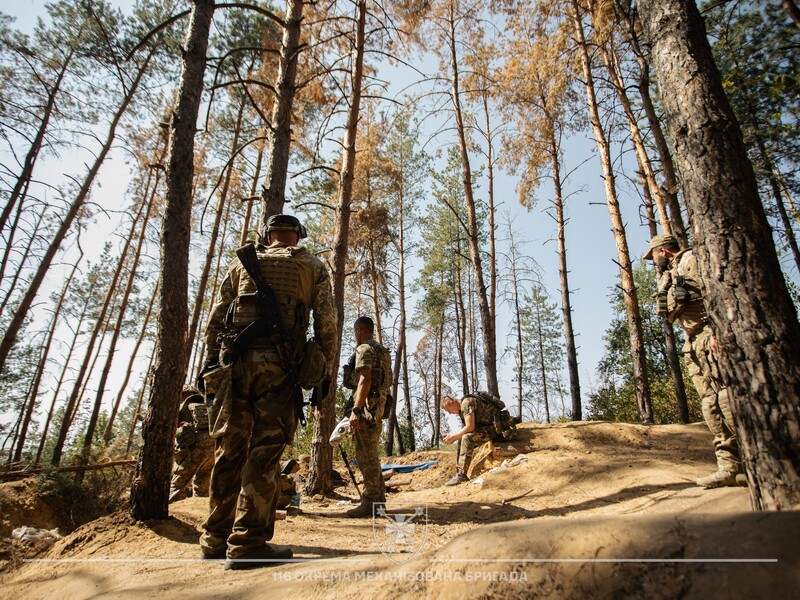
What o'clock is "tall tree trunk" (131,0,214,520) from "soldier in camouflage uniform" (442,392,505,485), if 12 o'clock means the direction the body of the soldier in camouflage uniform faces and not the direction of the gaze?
The tall tree trunk is roughly at 10 o'clock from the soldier in camouflage uniform.

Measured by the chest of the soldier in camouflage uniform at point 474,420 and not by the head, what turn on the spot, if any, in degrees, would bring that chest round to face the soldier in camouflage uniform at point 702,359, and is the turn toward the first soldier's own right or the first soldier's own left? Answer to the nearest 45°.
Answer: approximately 135° to the first soldier's own left

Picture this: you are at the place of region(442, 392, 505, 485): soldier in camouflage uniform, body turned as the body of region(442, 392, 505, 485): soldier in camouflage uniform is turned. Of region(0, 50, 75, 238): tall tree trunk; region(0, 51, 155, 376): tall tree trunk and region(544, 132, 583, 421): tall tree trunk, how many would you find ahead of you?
2

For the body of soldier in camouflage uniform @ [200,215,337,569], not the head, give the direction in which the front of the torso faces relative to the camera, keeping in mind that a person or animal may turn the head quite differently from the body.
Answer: away from the camera

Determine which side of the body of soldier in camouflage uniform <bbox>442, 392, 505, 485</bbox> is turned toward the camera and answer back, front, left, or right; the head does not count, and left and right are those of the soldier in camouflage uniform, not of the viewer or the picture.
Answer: left

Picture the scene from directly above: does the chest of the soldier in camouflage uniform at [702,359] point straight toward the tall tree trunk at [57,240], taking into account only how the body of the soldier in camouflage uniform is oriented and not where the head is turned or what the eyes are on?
yes

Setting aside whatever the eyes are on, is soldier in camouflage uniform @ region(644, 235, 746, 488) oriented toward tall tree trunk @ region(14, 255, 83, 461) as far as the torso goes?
yes

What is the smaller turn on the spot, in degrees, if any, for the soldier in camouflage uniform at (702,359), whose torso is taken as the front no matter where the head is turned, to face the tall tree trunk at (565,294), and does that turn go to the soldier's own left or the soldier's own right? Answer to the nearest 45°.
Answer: approximately 90° to the soldier's own right

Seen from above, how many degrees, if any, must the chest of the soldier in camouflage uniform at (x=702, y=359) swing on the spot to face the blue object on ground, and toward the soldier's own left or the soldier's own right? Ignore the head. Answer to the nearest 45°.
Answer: approximately 45° to the soldier's own right

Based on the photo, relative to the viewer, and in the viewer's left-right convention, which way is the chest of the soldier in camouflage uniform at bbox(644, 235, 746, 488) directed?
facing to the left of the viewer

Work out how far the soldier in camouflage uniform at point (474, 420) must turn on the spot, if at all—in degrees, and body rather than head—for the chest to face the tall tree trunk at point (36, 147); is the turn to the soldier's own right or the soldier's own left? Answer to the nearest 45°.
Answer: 0° — they already face it

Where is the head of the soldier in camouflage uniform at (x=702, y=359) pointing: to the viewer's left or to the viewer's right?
to the viewer's left
